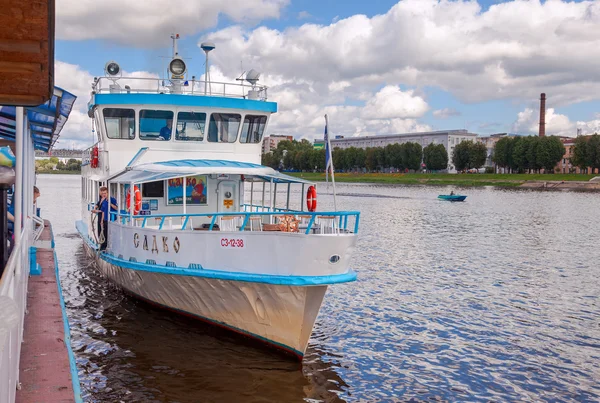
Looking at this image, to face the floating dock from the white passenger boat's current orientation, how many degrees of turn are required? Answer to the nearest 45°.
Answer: approximately 45° to its right

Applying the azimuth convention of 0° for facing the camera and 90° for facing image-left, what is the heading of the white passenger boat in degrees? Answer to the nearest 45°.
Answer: approximately 315°
